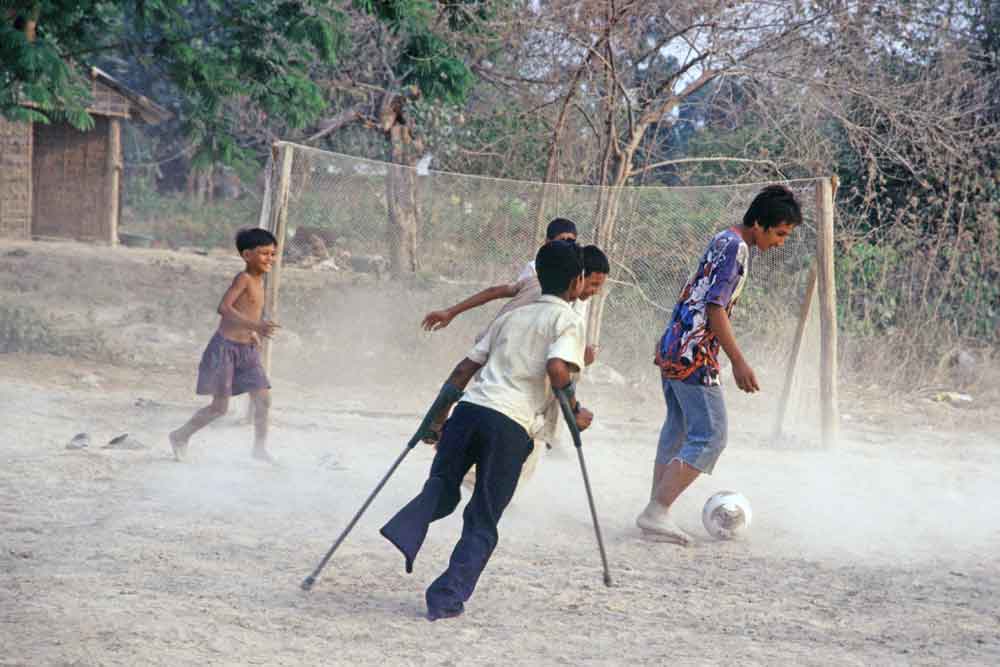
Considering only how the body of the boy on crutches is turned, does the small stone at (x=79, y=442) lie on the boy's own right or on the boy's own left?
on the boy's own left

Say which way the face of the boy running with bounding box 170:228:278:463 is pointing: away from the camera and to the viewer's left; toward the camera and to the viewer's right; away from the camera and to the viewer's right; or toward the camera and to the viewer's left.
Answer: toward the camera and to the viewer's right

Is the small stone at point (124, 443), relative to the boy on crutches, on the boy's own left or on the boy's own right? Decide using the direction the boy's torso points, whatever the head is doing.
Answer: on the boy's own left

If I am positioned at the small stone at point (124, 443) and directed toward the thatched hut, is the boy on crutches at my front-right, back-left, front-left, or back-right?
back-right

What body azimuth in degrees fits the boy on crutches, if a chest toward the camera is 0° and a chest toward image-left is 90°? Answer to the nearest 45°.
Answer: approximately 225°

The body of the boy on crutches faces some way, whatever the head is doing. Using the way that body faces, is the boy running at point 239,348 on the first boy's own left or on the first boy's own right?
on the first boy's own left
